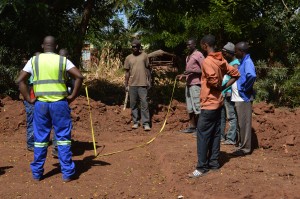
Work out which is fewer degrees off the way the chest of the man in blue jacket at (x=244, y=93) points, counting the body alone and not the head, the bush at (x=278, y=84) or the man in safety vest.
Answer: the man in safety vest

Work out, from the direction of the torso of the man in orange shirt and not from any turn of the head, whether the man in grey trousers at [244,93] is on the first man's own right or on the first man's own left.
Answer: on the first man's own right

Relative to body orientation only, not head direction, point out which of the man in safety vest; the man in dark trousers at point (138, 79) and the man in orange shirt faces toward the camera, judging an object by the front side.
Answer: the man in dark trousers

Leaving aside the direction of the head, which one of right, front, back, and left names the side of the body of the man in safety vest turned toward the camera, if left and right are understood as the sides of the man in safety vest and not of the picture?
back

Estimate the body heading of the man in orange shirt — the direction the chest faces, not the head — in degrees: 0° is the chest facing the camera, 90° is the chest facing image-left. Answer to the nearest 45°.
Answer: approximately 90°

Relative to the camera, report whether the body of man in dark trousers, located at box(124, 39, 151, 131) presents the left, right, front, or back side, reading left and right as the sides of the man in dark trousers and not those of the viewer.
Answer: front

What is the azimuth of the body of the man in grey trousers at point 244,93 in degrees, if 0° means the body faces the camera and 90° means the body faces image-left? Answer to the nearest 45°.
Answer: approximately 90°

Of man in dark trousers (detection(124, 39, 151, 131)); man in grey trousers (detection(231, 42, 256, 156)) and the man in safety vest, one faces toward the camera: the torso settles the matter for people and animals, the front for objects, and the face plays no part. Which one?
man in dark trousers (detection(124, 39, 151, 131))

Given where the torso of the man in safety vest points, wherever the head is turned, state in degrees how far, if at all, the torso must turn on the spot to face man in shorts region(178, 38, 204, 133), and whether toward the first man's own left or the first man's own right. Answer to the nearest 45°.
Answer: approximately 45° to the first man's own right

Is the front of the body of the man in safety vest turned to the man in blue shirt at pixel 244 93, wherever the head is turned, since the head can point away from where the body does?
no

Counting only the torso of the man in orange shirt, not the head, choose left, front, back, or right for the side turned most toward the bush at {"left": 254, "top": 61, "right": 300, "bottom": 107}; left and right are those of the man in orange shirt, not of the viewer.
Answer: right

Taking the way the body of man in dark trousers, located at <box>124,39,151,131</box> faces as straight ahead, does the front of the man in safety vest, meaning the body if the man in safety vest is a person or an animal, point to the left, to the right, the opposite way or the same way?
the opposite way

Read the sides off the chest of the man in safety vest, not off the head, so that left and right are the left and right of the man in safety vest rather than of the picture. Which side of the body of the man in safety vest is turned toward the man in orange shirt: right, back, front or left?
right

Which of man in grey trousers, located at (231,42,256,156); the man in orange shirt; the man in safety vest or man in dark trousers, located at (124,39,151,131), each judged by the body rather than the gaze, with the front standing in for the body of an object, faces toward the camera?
man in dark trousers, located at (124,39,151,131)
